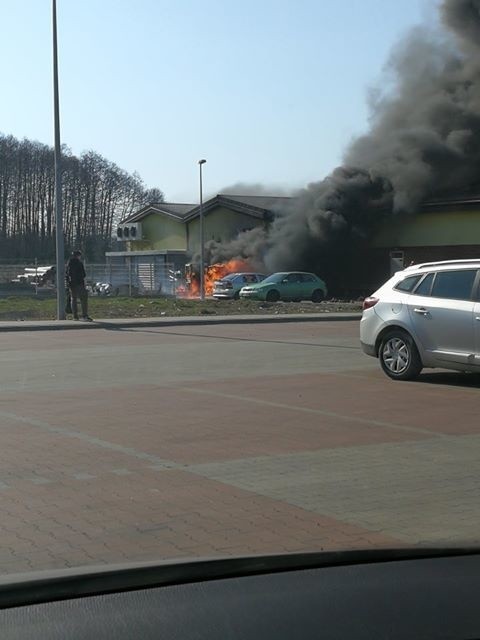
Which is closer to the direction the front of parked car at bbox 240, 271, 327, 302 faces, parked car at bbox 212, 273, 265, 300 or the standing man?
the standing man

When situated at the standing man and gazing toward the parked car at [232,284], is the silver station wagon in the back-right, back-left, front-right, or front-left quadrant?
back-right
